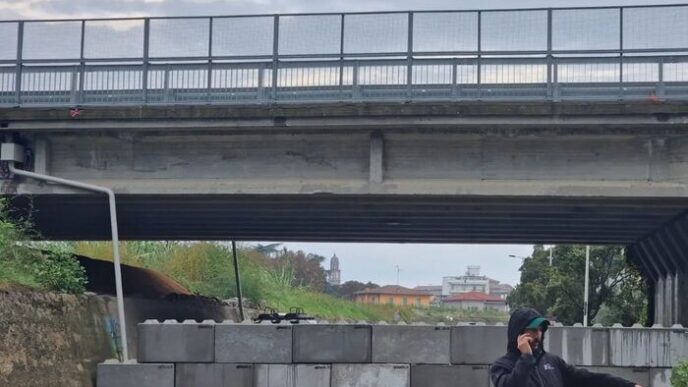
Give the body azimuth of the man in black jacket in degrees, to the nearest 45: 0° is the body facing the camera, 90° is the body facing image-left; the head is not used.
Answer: approximately 315°

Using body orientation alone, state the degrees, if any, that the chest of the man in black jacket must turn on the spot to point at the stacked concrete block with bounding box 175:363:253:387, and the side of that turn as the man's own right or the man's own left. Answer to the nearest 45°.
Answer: approximately 180°

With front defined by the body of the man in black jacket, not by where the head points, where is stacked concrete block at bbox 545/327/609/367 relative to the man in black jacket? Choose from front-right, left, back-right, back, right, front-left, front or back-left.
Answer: back-left

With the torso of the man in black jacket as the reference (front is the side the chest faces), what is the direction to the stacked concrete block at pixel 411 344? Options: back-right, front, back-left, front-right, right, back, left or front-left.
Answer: back-left

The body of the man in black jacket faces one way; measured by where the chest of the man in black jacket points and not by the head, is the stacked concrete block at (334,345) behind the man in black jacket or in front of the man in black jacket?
behind

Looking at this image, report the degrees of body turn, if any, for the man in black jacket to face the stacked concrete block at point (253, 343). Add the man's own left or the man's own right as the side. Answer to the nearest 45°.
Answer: approximately 180°

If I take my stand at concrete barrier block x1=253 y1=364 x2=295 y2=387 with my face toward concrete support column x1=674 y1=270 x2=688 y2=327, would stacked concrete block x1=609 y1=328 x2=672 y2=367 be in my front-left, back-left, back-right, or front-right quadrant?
front-right

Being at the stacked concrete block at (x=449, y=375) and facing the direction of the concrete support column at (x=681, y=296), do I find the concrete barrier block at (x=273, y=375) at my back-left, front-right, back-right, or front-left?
back-left

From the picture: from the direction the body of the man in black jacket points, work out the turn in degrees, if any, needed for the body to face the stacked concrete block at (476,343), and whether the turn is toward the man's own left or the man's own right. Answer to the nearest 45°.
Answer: approximately 135° to the man's own left

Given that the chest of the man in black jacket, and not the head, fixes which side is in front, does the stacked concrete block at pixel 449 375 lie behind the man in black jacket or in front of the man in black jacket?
behind

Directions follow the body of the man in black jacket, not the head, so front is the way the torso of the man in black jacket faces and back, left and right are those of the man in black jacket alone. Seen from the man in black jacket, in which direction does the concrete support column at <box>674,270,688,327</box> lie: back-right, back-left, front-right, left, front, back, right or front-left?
back-left

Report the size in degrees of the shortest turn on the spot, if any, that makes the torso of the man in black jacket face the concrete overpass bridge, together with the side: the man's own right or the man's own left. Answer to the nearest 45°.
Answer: approximately 135° to the man's own left
